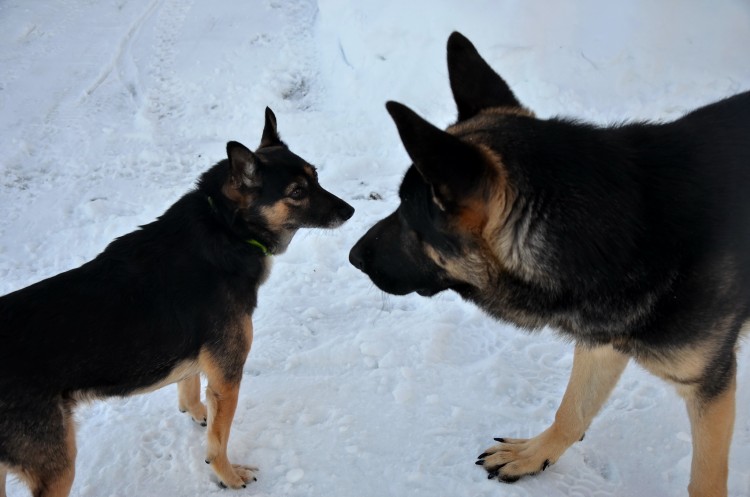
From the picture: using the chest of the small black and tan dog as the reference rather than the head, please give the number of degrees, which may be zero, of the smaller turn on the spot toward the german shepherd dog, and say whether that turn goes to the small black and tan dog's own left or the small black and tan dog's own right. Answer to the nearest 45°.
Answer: approximately 45° to the small black and tan dog's own right

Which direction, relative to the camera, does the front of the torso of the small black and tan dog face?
to the viewer's right

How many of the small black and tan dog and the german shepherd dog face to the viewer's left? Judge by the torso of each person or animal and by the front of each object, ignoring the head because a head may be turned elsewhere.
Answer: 1

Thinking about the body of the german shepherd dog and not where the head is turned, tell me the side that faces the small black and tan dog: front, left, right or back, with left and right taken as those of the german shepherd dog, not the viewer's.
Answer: front

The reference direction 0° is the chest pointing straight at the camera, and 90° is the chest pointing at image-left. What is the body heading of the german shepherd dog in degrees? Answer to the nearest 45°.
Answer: approximately 90°
